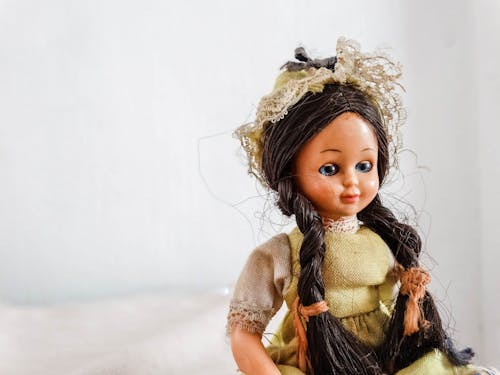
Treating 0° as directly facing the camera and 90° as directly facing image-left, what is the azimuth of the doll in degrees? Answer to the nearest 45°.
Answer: approximately 315°
